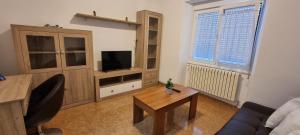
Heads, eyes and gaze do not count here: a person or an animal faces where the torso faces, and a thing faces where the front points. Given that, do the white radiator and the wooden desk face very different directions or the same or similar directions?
very different directions

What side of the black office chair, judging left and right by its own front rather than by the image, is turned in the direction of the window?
back

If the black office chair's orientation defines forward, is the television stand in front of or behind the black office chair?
behind

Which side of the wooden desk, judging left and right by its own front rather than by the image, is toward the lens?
right

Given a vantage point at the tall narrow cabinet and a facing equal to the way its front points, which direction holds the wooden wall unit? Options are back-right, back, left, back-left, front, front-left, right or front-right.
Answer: right

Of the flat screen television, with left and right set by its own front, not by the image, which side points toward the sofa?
front

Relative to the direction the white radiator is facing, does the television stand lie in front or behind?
in front

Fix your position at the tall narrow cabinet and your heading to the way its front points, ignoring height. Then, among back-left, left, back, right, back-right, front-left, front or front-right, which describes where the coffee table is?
front-right

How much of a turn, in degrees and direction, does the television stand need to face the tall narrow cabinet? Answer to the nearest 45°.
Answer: approximately 90° to its left

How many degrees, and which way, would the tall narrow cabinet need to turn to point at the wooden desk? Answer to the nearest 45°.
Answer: approximately 90° to its right

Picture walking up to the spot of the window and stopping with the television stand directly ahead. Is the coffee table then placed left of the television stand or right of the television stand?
left

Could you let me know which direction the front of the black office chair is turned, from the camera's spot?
facing to the left of the viewer

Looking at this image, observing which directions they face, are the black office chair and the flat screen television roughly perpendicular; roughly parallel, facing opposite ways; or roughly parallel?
roughly perpendicular

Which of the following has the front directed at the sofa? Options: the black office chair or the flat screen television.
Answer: the flat screen television

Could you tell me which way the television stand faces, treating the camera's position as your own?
facing the viewer and to the right of the viewer

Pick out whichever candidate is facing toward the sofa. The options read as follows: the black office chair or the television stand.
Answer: the television stand
